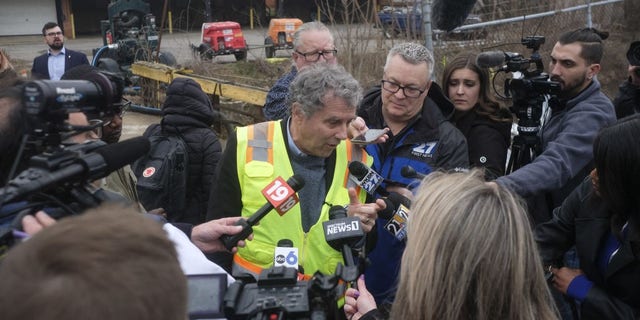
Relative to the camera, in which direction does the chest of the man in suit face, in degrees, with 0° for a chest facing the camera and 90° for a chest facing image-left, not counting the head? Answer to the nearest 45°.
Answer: approximately 0°

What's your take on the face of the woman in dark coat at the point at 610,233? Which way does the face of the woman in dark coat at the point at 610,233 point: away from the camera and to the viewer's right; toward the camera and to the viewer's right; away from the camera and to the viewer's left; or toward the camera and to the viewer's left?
away from the camera and to the viewer's left

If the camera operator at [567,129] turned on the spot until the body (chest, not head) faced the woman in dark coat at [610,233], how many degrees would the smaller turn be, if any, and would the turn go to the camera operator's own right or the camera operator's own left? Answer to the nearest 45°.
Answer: approximately 45° to the camera operator's own left

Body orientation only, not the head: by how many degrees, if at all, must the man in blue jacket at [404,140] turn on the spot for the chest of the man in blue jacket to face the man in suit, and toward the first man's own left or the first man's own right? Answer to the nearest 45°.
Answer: approximately 90° to the first man's own right

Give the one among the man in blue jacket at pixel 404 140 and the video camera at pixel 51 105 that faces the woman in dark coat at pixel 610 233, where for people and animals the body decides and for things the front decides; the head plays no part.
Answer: the video camera

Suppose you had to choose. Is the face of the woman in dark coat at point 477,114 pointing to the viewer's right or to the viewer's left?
to the viewer's left

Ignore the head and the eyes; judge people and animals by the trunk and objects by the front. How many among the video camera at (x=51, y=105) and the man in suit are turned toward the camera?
1

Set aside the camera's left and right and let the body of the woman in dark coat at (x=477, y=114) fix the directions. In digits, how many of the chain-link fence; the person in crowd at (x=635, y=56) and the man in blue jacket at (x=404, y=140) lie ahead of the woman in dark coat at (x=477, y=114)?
1

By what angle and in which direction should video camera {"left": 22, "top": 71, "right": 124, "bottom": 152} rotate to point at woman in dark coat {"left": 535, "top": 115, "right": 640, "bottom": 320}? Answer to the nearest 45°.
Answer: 0° — it already faces them

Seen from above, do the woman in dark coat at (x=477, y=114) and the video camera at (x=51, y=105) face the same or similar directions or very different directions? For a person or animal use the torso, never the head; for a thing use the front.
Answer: very different directions

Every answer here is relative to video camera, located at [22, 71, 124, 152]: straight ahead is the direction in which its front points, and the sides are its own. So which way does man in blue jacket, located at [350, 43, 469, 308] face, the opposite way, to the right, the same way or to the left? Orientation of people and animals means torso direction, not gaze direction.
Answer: the opposite way

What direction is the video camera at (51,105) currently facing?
to the viewer's right

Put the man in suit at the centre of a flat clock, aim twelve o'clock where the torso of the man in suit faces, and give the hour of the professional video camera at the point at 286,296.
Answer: The professional video camera is roughly at 12 o'clock from the man in suit.

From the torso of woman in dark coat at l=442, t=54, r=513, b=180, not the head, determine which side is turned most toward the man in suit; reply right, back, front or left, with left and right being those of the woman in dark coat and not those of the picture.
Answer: right
